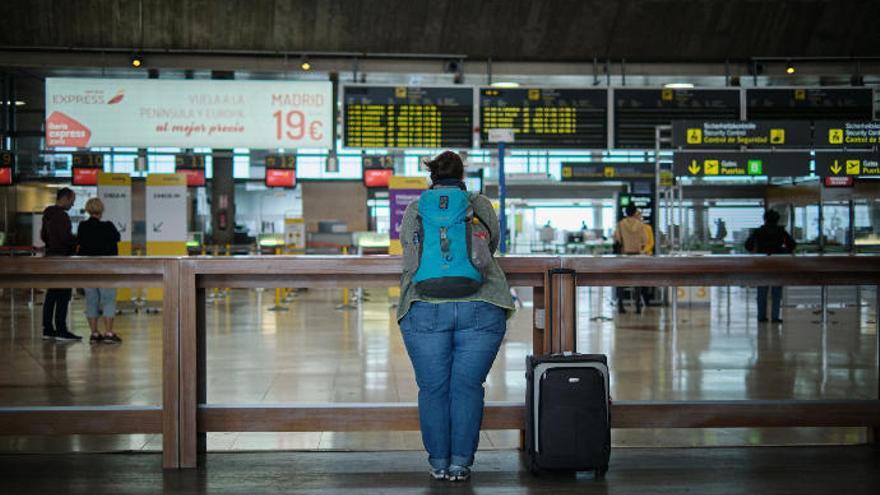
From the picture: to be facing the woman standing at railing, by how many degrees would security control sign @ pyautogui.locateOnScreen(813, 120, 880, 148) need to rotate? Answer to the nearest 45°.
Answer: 0° — it already faces them

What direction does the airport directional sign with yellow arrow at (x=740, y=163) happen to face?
toward the camera

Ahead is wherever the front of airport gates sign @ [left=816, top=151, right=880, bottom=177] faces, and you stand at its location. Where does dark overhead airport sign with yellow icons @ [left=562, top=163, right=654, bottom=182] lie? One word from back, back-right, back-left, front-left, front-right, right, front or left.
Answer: back-right

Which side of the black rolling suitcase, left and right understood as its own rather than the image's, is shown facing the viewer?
front

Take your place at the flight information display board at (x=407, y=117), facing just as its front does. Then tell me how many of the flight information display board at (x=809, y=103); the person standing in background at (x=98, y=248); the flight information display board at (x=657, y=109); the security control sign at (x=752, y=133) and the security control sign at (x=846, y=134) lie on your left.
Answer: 4

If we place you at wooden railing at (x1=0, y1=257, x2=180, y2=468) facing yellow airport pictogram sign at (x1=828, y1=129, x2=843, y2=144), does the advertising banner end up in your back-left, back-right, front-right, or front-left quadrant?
front-left

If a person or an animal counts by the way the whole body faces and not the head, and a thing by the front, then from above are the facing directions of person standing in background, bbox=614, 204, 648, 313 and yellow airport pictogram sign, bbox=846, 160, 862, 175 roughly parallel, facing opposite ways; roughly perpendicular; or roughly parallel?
roughly parallel, facing opposite ways

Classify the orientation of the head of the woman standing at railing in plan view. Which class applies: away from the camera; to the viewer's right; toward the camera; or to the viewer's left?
away from the camera

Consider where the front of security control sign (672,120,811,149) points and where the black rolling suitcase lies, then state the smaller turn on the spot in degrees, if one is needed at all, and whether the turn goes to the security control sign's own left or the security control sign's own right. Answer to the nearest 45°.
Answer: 0° — it already faces it

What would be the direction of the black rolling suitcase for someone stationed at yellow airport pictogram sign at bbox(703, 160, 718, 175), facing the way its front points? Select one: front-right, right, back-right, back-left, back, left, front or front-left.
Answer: front

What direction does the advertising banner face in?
toward the camera

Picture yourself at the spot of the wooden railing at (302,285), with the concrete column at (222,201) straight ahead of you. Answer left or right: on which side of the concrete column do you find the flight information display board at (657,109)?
right

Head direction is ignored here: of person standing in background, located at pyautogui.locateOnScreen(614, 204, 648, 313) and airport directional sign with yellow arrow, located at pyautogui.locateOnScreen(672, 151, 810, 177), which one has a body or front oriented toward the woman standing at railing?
the airport directional sign with yellow arrow

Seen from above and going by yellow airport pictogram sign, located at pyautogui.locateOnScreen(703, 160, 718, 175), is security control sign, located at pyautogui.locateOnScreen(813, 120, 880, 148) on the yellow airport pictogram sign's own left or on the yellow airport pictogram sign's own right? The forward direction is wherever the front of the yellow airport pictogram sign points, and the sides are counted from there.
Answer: on the yellow airport pictogram sign's own left
